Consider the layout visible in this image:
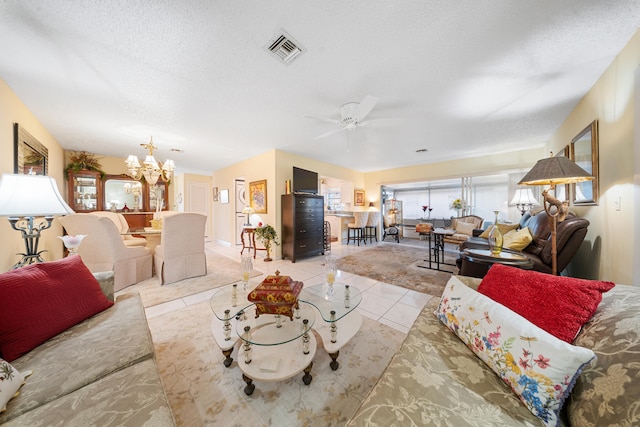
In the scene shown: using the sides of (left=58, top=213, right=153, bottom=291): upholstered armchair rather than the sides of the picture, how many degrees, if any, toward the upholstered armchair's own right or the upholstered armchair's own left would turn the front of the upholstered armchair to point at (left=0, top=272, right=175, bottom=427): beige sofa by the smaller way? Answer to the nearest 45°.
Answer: approximately 135° to the upholstered armchair's own right

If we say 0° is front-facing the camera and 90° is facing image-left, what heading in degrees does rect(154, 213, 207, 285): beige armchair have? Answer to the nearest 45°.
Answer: approximately 135°

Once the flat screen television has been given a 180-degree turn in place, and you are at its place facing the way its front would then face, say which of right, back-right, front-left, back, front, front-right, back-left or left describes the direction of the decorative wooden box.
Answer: back-left

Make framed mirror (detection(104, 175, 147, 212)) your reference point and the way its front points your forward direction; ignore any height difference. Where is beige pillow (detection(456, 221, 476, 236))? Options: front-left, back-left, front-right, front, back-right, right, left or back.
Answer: front-left

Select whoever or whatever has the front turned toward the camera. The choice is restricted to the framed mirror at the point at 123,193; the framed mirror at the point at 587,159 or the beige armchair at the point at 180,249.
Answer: the framed mirror at the point at 123,193

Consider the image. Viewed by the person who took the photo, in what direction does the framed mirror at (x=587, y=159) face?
facing to the left of the viewer

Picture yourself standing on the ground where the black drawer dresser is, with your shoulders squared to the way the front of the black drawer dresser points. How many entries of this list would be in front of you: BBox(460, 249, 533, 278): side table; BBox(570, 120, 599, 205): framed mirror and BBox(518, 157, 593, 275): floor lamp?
3

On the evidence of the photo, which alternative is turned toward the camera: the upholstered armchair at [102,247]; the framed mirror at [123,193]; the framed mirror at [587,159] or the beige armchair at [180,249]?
the framed mirror at [123,193]

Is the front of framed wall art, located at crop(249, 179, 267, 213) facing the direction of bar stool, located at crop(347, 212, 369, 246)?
no

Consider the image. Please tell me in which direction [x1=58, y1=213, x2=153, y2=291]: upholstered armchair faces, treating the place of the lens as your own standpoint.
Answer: facing away from the viewer and to the right of the viewer

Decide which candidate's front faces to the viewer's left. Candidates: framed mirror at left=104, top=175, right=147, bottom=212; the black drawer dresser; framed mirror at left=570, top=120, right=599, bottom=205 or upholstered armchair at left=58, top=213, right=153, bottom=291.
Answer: framed mirror at left=570, top=120, right=599, bottom=205

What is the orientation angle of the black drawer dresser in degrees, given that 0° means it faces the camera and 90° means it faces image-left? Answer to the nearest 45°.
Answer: approximately 315°

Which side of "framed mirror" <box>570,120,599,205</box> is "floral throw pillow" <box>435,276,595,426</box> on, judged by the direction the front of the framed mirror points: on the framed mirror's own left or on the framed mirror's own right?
on the framed mirror's own left

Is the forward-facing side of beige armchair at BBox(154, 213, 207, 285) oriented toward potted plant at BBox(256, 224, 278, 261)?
no

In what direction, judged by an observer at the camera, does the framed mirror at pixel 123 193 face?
facing the viewer

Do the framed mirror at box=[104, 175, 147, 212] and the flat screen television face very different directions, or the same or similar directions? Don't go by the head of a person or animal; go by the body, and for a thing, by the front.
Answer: same or similar directions

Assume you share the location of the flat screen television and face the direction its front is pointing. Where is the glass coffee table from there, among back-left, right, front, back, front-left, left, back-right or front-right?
front-right

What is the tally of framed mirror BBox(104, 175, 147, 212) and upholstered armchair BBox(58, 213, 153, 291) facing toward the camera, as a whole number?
1

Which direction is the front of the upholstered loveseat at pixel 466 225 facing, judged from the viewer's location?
facing the viewer and to the left of the viewer

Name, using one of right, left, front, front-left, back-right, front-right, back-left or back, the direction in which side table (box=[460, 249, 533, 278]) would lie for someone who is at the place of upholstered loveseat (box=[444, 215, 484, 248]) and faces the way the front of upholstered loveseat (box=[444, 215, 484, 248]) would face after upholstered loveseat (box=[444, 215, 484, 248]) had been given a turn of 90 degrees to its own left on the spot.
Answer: front-right

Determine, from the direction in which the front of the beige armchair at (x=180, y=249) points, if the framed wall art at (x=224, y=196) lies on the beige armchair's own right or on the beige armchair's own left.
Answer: on the beige armchair's own right
